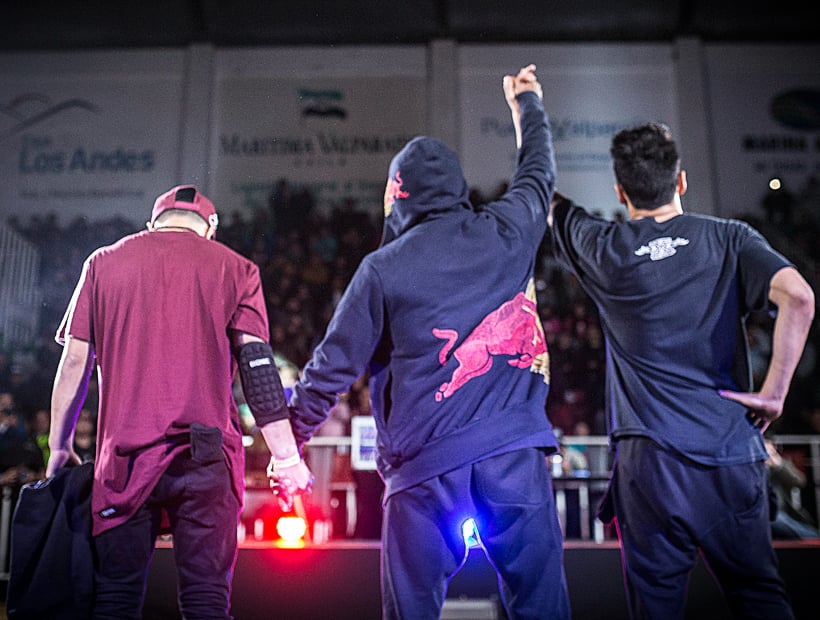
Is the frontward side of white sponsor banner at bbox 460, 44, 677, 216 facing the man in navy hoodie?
yes

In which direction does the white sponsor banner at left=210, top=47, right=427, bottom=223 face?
toward the camera

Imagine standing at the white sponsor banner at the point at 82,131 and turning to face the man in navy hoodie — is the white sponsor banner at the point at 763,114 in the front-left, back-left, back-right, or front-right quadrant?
front-left

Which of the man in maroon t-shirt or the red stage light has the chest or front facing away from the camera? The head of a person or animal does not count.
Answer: the man in maroon t-shirt

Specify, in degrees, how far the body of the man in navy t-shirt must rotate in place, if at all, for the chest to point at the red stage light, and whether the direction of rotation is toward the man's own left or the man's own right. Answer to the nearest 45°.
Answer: approximately 45° to the man's own left

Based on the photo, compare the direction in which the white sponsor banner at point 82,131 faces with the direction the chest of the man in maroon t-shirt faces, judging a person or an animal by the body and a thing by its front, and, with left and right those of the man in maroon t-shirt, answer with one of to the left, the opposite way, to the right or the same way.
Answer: the opposite way

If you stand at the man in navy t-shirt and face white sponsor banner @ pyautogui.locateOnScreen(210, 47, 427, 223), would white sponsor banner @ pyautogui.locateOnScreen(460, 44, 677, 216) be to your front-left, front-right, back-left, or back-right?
front-right

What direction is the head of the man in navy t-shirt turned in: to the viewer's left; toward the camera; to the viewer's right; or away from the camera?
away from the camera

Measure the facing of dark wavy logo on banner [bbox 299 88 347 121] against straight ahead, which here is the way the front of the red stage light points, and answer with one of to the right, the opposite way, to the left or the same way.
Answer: the same way

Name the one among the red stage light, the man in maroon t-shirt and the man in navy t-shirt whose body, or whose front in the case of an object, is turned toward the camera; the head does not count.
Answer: the red stage light

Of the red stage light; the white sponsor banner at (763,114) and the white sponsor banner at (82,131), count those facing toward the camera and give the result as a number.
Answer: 3

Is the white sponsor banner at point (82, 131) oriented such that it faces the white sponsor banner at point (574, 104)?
no

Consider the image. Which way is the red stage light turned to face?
toward the camera

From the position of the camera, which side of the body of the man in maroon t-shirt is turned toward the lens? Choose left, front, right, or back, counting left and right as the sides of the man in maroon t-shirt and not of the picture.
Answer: back

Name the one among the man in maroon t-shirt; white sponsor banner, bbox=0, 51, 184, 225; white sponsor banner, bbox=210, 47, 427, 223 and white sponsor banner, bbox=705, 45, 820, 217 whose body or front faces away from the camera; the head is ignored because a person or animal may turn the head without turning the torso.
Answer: the man in maroon t-shirt

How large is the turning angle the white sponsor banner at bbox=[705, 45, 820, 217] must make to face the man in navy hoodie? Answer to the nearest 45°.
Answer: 0° — it already faces them

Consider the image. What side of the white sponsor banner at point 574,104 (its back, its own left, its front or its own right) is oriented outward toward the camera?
front

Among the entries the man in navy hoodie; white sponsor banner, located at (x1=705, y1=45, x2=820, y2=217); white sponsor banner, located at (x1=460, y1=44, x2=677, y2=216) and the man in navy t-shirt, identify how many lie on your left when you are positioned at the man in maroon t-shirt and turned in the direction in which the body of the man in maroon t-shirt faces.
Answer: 0

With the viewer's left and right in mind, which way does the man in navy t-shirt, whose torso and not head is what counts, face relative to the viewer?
facing away from the viewer

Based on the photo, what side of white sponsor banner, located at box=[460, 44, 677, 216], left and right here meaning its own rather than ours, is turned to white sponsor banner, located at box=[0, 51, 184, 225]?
right
